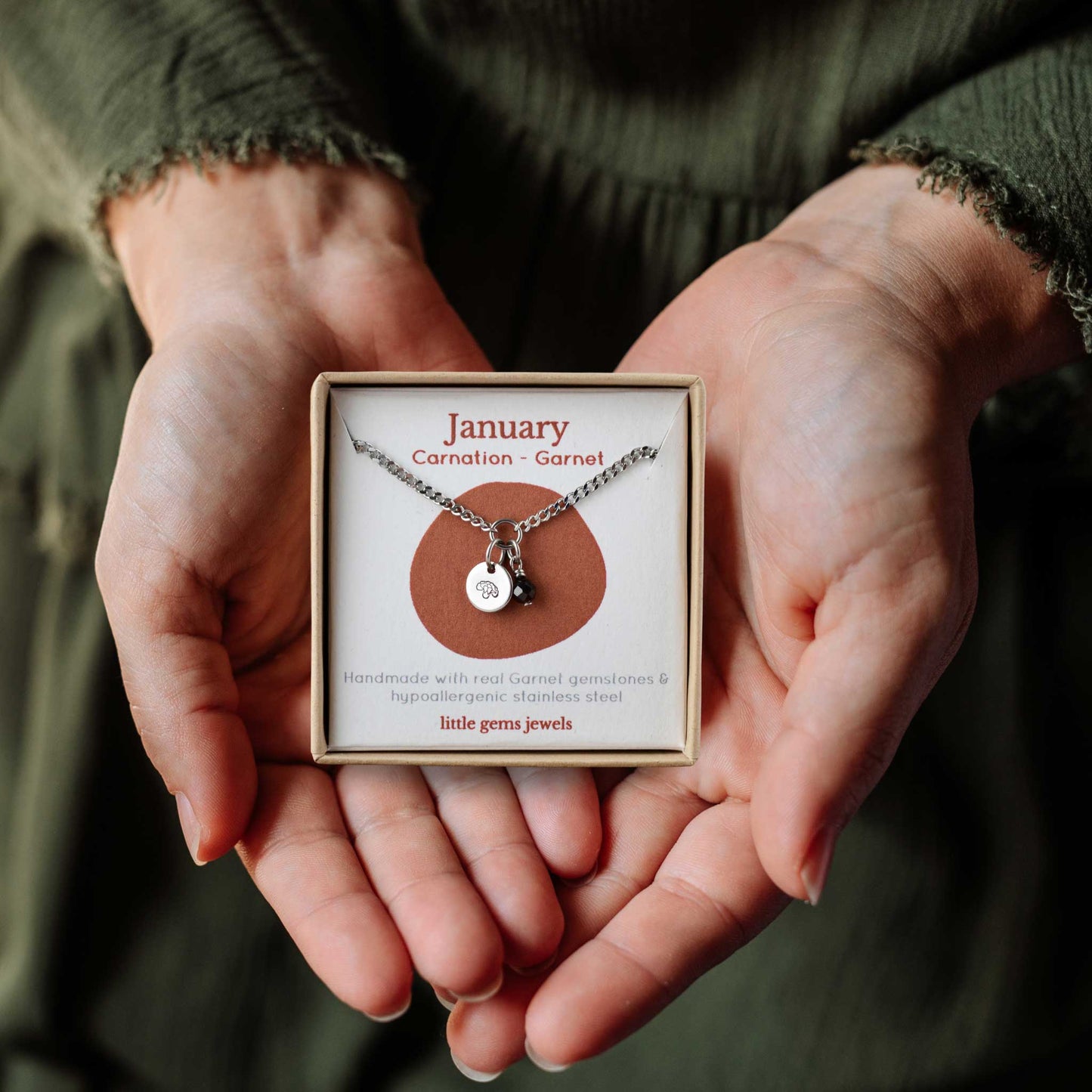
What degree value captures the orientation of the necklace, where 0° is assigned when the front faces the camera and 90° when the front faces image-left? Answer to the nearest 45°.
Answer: approximately 0°

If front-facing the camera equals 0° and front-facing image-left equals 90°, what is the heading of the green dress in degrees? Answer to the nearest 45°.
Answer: approximately 0°
